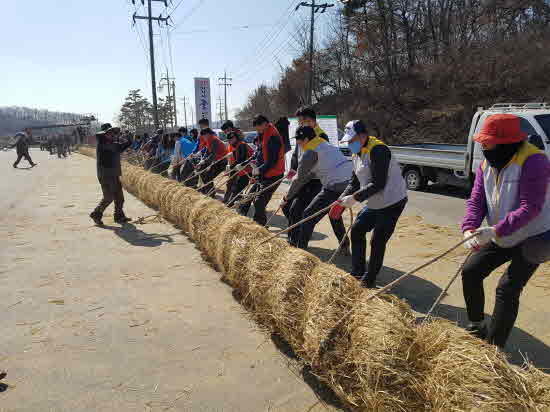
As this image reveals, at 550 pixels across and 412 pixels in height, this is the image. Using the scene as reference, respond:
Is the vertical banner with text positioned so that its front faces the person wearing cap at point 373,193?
yes

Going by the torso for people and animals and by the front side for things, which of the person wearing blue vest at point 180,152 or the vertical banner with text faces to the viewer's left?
the person wearing blue vest

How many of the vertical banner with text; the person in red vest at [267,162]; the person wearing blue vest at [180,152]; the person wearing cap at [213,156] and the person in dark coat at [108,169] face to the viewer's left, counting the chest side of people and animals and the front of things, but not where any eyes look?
3

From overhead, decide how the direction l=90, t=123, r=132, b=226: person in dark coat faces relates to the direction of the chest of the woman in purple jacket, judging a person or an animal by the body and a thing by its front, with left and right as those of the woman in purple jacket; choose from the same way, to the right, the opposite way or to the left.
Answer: the opposite way

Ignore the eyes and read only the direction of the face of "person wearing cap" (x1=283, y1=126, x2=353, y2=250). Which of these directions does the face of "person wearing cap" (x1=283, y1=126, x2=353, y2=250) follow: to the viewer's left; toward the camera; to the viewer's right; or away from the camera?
to the viewer's left

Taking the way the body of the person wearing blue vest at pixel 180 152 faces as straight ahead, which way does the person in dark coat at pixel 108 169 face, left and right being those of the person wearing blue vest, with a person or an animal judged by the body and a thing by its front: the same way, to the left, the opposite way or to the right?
the opposite way

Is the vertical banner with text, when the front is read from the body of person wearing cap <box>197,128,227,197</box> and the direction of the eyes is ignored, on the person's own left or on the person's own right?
on the person's own right

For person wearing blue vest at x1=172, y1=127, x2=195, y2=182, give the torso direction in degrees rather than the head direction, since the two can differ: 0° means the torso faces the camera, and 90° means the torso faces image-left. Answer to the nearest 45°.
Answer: approximately 90°

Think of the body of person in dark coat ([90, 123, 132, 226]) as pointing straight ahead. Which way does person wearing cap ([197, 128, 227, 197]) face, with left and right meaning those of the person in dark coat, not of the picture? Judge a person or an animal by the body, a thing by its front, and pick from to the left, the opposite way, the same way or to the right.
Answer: the opposite way

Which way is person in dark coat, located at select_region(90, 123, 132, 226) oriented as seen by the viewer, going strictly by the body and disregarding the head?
to the viewer's right

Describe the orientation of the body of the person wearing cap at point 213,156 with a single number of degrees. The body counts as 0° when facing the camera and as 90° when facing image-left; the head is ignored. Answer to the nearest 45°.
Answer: approximately 90°

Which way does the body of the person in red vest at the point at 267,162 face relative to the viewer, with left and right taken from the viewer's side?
facing to the left of the viewer

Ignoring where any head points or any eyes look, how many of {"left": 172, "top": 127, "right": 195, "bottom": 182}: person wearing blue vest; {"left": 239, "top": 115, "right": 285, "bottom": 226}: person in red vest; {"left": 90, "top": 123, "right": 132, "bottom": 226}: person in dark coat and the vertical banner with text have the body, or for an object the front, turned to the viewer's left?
2
